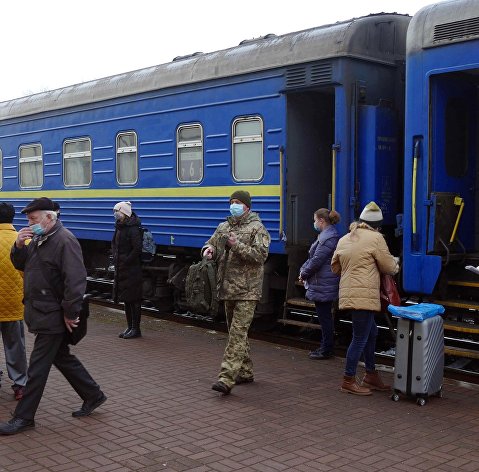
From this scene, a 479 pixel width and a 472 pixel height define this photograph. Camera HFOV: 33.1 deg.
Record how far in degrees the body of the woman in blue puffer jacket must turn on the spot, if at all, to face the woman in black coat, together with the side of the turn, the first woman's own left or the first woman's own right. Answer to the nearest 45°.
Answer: approximately 45° to the first woman's own right

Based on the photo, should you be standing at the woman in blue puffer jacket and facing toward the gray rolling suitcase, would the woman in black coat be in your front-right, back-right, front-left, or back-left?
back-right

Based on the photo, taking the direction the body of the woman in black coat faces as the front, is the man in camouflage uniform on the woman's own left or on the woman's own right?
on the woman's own left

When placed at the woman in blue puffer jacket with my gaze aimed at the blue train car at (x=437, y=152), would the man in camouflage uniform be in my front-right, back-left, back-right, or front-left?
back-right

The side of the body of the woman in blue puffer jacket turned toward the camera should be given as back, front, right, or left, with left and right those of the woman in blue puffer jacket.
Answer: left

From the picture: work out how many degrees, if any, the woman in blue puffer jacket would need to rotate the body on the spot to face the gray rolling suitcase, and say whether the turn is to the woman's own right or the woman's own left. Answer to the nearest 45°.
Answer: approximately 135° to the woman's own left

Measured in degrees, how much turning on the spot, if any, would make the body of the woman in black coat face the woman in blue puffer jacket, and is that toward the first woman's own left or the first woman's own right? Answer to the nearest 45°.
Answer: approximately 135° to the first woman's own left

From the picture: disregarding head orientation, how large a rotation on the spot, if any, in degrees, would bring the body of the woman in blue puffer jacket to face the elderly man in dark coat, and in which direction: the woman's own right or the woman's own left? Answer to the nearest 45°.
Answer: approximately 45° to the woman's own left

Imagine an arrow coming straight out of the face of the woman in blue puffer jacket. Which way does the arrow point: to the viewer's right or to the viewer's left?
to the viewer's left

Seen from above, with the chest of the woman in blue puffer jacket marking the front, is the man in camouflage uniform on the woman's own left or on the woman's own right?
on the woman's own left
